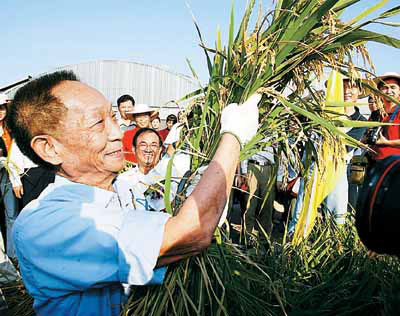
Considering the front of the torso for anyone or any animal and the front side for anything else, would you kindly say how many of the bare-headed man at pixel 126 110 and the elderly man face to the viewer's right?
1

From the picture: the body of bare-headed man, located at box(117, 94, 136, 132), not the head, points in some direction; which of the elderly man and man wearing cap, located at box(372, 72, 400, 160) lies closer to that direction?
the elderly man

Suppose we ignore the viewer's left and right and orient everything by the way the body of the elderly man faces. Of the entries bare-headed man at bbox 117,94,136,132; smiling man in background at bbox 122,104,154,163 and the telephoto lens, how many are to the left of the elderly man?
2

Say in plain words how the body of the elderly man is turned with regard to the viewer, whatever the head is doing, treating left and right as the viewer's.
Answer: facing to the right of the viewer

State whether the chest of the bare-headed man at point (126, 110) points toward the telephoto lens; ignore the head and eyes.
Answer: yes

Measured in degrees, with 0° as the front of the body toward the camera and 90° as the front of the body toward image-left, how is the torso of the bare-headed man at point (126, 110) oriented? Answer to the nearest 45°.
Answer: approximately 0°

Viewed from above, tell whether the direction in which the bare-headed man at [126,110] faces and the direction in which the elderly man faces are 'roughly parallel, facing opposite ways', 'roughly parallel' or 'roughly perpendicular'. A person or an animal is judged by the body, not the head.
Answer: roughly perpendicular
